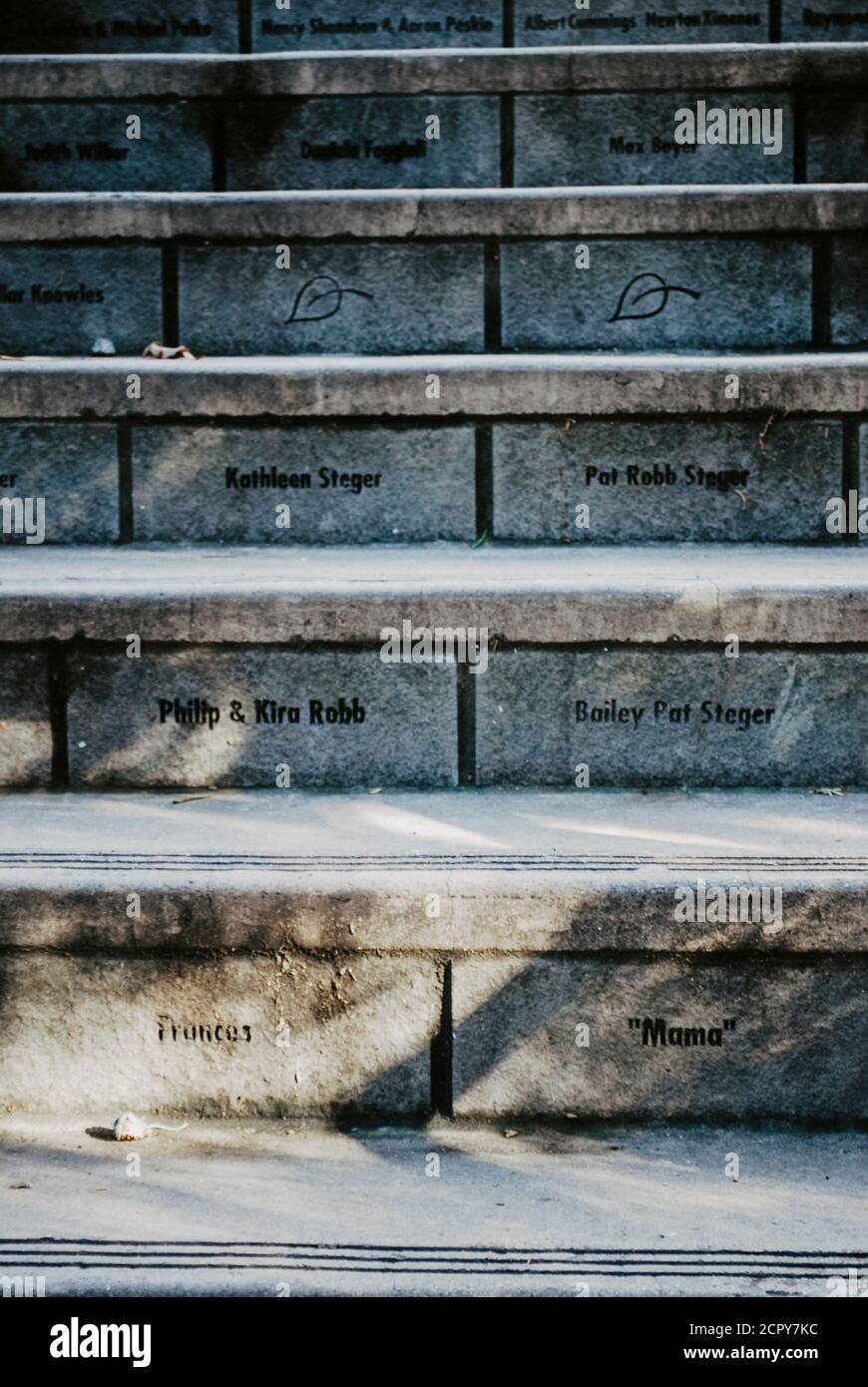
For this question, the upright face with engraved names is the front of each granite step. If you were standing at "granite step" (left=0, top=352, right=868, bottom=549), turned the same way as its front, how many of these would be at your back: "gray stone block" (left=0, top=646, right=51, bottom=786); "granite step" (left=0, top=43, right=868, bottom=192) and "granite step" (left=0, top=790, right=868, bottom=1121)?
1

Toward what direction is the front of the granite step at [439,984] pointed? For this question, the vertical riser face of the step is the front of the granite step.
toward the camera

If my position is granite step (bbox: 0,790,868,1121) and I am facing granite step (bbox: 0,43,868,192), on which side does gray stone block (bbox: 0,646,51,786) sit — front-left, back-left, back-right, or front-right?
front-left

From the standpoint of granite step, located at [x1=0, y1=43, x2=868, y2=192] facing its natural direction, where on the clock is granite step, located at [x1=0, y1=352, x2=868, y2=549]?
granite step, located at [x1=0, y1=352, x2=868, y2=549] is roughly at 12 o'clock from granite step, located at [x1=0, y1=43, x2=868, y2=192].

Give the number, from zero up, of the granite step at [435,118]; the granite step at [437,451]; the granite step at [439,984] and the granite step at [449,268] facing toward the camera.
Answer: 4

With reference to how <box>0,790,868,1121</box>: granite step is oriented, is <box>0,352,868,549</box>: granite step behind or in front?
behind

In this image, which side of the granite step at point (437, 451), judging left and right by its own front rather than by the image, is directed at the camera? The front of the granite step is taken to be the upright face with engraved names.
front

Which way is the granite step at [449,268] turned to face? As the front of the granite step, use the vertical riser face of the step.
toward the camera

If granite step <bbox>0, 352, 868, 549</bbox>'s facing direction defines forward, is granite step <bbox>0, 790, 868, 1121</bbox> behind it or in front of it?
in front

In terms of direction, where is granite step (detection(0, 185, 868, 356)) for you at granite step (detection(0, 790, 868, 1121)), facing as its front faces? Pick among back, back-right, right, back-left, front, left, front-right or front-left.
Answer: back

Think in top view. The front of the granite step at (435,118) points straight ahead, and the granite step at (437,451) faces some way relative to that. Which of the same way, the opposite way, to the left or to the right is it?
the same way

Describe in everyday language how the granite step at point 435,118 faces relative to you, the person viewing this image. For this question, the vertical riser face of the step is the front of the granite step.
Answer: facing the viewer

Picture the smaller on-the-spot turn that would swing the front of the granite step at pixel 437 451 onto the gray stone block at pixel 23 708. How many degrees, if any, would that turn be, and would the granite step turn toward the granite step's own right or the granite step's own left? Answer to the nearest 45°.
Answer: approximately 45° to the granite step's own right
